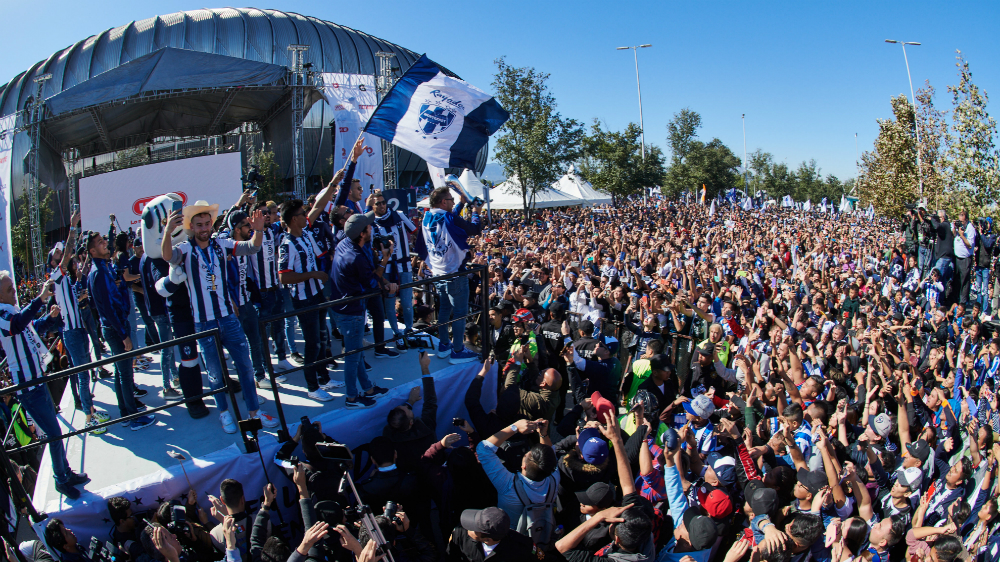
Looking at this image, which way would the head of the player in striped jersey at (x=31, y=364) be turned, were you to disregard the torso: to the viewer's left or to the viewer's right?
to the viewer's right

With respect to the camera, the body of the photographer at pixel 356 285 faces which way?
to the viewer's right

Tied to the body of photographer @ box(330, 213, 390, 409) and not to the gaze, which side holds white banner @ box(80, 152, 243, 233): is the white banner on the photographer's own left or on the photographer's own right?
on the photographer's own left

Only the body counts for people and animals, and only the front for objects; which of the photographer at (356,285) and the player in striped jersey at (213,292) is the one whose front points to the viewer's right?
the photographer

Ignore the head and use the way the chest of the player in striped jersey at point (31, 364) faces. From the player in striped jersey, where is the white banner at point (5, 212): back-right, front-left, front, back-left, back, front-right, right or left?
back-left

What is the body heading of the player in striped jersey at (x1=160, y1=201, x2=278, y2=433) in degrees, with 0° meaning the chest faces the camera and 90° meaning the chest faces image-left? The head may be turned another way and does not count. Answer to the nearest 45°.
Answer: approximately 0°

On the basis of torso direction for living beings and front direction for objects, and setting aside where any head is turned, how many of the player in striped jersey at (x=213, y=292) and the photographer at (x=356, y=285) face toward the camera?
1

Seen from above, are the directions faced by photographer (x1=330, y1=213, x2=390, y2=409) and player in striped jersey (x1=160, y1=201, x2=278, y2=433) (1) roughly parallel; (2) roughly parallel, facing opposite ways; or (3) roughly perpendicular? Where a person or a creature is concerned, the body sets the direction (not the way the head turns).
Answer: roughly perpendicular

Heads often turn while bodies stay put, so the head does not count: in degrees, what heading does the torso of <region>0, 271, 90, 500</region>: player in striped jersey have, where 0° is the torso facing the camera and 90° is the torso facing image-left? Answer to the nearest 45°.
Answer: approximately 315°
